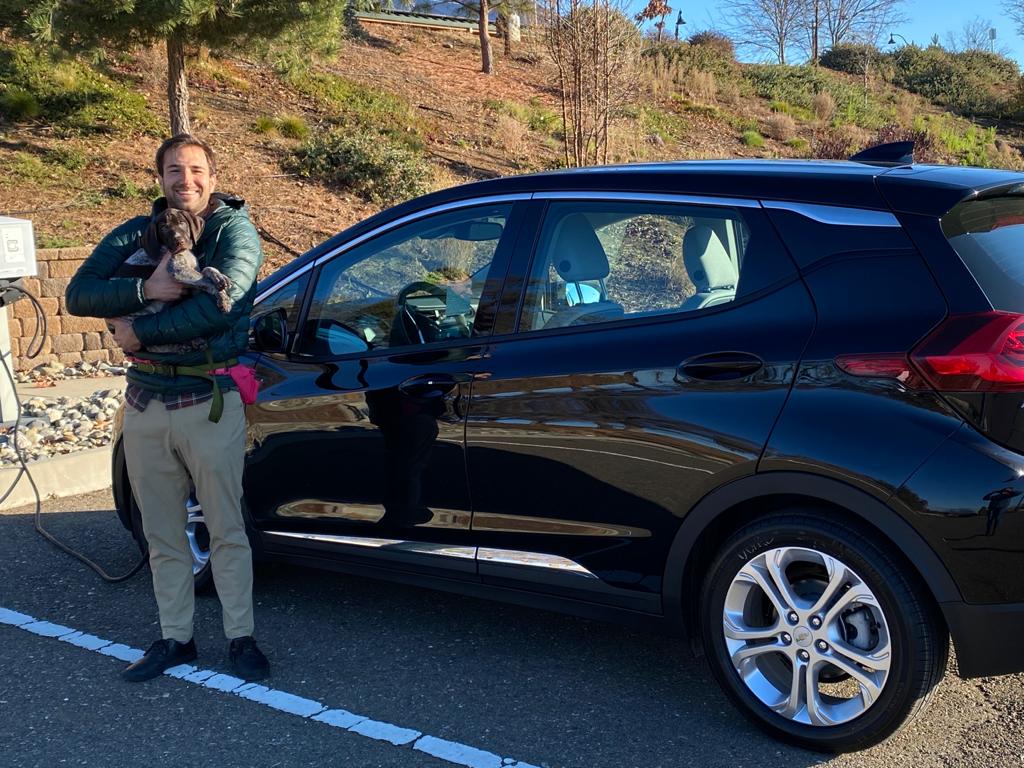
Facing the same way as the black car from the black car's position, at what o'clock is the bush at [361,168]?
The bush is roughly at 1 o'clock from the black car.

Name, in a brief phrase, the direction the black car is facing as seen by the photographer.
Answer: facing away from the viewer and to the left of the viewer

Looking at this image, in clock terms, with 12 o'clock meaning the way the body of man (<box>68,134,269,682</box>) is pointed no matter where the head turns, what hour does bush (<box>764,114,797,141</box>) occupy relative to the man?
The bush is roughly at 7 o'clock from the man.

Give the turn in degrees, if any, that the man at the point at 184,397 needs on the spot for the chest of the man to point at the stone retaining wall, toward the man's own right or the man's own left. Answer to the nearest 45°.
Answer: approximately 180°

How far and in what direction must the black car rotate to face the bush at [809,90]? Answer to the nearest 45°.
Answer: approximately 45° to its right

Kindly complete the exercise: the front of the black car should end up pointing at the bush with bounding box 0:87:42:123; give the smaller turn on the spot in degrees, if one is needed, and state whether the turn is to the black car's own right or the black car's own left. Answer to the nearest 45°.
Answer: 0° — it already faces it

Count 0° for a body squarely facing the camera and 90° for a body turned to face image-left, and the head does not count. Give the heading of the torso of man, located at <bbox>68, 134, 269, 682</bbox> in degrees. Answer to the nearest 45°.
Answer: approximately 0°

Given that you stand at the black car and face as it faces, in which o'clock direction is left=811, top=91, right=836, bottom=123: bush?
The bush is roughly at 2 o'clock from the black car.

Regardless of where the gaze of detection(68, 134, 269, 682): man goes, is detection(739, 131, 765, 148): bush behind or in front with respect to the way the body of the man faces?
behind

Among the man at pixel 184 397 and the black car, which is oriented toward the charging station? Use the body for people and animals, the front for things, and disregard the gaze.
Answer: the black car

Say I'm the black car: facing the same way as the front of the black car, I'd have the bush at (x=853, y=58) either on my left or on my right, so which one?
on my right

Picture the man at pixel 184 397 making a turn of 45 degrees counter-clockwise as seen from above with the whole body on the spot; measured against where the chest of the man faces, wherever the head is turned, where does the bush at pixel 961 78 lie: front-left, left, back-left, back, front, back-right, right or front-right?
left

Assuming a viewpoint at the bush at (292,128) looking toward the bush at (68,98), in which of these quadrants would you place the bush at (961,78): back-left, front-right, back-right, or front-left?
back-right

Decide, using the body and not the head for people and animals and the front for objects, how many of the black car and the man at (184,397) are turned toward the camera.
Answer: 1

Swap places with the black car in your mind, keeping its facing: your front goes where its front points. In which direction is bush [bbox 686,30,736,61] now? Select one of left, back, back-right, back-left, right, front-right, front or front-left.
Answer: front-right

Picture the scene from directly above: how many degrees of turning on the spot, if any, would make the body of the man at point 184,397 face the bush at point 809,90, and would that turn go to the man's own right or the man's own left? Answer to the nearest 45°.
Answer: approximately 135° to the man's own left

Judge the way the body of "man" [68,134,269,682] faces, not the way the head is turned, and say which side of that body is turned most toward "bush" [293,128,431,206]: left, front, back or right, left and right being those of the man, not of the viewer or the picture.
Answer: back

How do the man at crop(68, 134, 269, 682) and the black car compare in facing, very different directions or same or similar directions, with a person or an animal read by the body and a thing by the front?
very different directions

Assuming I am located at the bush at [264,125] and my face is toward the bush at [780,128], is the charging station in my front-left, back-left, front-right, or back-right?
back-right
